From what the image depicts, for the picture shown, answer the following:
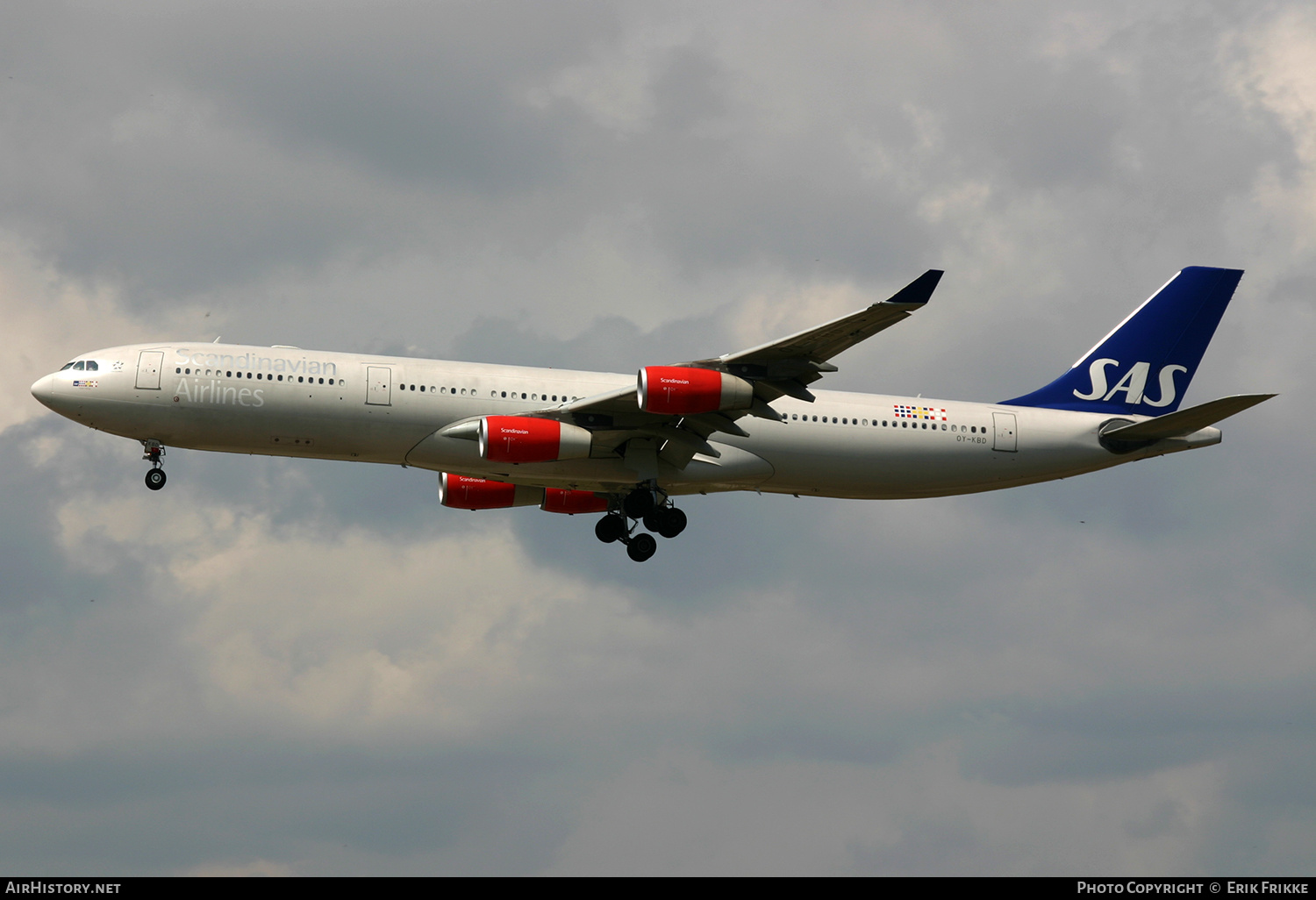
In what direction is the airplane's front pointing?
to the viewer's left
